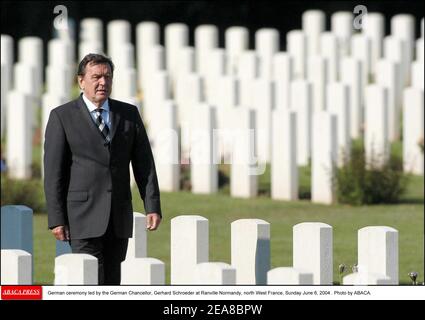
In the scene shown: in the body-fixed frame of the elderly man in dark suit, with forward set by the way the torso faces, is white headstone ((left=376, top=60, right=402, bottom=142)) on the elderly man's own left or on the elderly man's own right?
on the elderly man's own left

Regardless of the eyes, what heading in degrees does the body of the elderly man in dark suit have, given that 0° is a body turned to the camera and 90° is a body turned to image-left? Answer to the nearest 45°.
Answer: approximately 315°

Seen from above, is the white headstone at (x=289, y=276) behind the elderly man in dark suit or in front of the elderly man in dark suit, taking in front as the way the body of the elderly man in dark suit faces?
in front

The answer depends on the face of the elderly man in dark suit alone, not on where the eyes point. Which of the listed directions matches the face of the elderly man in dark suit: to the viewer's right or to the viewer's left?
to the viewer's right

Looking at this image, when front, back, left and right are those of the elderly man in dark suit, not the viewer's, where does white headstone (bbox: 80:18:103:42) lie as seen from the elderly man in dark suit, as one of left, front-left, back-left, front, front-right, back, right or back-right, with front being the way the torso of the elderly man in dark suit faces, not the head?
back-left
